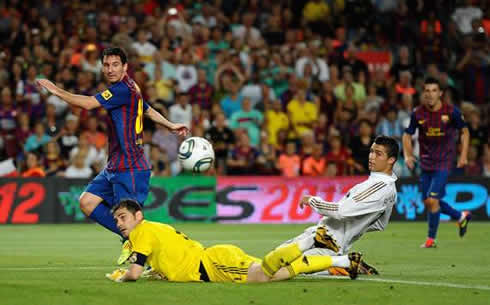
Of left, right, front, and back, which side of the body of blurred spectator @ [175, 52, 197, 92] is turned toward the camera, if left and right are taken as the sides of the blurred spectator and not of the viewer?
front

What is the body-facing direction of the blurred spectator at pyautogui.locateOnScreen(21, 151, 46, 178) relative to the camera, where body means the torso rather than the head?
toward the camera

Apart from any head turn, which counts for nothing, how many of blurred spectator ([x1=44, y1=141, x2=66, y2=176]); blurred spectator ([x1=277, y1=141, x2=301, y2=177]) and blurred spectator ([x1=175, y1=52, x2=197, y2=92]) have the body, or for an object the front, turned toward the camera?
3

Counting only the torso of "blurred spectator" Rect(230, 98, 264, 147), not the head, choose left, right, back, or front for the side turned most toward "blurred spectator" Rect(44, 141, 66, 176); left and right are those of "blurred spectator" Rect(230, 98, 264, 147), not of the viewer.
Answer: right

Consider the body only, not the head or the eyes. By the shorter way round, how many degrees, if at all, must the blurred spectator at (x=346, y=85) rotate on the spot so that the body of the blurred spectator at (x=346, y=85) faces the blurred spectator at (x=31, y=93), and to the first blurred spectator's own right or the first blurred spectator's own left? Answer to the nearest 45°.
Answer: approximately 90° to the first blurred spectator's own right

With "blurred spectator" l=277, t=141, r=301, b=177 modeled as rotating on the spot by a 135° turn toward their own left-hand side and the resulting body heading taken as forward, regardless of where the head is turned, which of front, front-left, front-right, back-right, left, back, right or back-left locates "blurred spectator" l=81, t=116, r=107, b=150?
back-left

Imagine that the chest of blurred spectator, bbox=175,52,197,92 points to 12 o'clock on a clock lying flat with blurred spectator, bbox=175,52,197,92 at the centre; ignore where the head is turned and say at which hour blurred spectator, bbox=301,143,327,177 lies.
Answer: blurred spectator, bbox=301,143,327,177 is roughly at 10 o'clock from blurred spectator, bbox=175,52,197,92.

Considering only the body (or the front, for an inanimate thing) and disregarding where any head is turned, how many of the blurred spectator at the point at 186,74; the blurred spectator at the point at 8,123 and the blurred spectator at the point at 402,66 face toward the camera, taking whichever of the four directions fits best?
3

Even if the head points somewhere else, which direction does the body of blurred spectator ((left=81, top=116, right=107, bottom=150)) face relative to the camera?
toward the camera

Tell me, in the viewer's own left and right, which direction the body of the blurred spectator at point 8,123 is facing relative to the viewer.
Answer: facing the viewer

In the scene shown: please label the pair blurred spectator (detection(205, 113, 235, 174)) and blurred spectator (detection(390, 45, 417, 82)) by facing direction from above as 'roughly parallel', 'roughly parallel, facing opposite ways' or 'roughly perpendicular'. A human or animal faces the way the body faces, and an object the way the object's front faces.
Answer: roughly parallel

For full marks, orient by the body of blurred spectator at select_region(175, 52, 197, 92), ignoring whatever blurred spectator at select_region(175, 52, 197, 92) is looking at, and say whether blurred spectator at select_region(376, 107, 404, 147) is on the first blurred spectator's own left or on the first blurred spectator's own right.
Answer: on the first blurred spectator's own left

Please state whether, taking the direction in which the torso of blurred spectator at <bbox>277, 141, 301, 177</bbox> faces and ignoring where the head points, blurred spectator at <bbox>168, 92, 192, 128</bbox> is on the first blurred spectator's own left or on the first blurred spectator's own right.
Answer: on the first blurred spectator's own right
